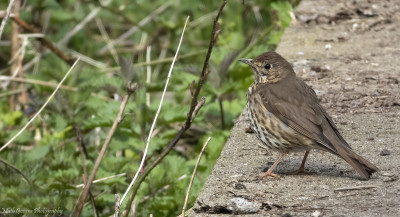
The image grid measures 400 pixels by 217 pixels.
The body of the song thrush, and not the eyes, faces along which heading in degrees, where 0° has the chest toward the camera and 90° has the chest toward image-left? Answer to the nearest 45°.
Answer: approximately 90°

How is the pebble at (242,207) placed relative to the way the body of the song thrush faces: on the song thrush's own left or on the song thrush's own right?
on the song thrush's own left

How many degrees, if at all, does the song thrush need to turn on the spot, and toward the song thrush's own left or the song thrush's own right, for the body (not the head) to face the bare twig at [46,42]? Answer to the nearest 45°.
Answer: approximately 45° to the song thrush's own right

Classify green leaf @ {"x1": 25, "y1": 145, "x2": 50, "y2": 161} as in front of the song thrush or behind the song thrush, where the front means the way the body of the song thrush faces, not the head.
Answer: in front

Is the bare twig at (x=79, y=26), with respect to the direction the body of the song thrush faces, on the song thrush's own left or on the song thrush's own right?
on the song thrush's own right
